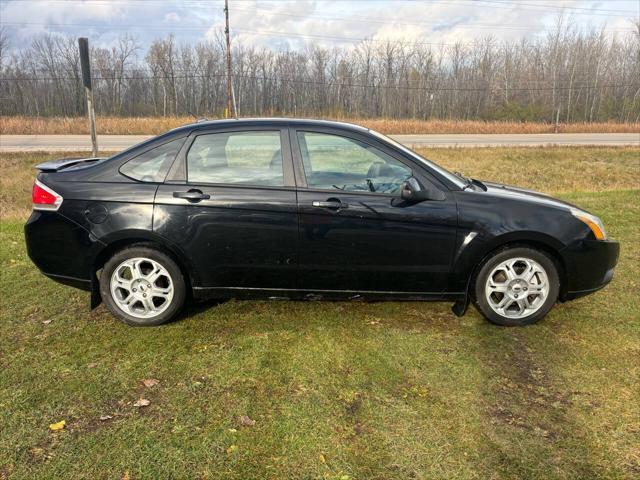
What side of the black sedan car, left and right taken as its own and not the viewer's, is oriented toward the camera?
right

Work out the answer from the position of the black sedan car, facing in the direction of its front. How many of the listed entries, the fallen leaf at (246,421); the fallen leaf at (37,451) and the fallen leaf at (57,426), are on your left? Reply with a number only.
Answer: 0

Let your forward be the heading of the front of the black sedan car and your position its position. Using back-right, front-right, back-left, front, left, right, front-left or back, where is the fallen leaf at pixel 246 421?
right

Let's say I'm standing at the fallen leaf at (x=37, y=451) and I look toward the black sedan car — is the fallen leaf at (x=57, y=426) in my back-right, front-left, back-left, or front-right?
front-left

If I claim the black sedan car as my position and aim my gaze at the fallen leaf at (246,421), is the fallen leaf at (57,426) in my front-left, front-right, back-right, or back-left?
front-right

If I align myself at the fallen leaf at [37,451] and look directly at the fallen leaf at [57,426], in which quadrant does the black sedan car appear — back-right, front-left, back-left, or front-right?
front-right

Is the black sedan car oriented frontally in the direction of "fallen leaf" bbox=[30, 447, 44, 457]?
no

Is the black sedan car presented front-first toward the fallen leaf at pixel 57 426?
no
